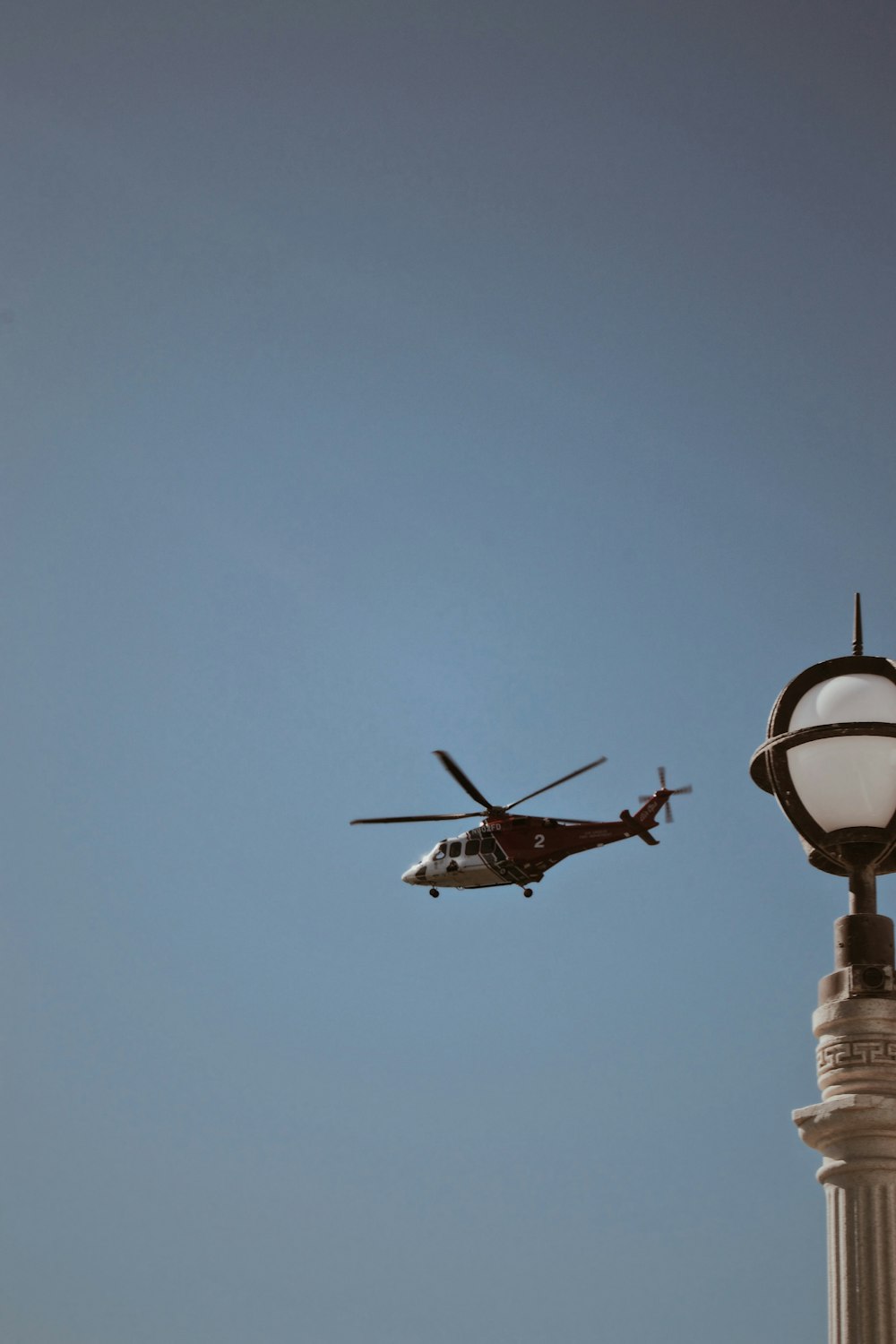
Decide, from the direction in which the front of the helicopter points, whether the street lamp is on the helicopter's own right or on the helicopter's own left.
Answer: on the helicopter's own left

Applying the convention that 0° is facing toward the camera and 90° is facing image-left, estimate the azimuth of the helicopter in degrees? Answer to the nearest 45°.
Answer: approximately 90°
